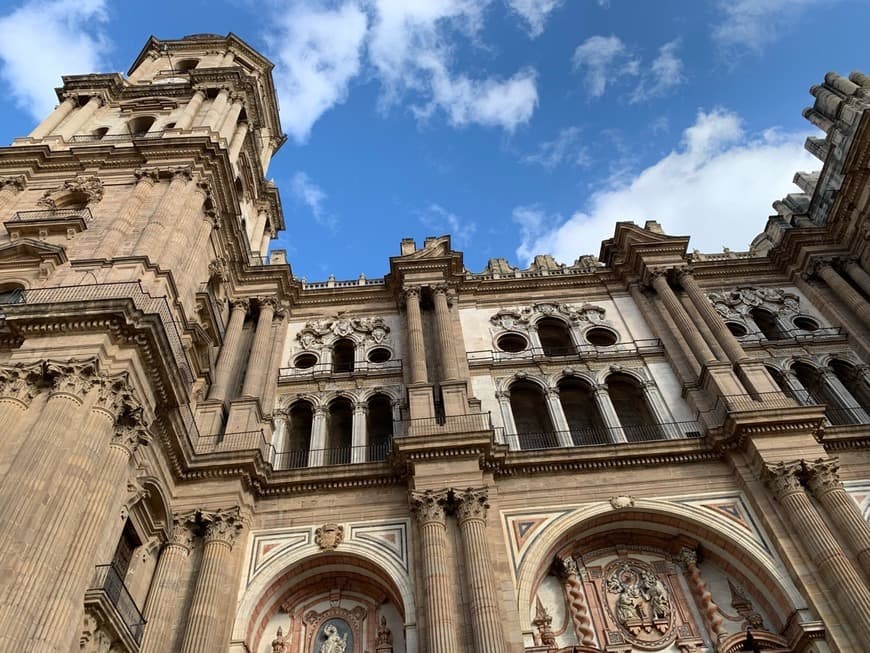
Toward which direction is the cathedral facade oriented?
toward the camera
